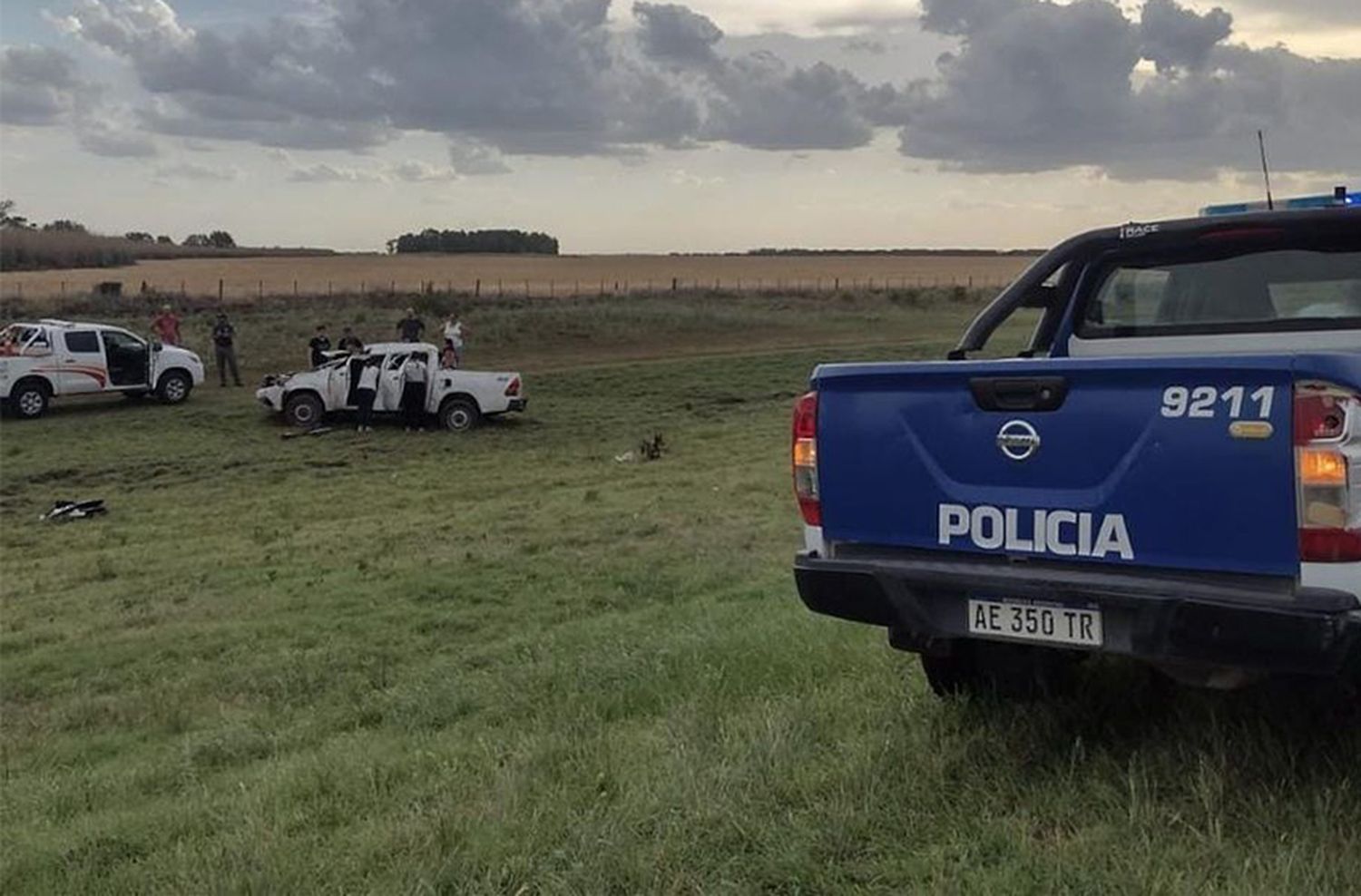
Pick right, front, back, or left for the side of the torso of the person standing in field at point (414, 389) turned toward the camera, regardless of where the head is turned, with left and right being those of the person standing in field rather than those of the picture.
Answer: back

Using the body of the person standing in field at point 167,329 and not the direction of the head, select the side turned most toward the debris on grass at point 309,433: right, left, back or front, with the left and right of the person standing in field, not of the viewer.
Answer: front

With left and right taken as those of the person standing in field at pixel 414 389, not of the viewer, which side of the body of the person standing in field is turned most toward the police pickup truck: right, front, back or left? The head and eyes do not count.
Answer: back

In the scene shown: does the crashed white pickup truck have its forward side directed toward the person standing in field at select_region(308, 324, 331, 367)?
no

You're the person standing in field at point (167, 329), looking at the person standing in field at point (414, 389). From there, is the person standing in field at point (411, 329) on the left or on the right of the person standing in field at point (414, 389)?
left

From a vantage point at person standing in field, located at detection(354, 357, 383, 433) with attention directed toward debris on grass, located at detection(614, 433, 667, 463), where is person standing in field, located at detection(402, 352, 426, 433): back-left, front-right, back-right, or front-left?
front-left

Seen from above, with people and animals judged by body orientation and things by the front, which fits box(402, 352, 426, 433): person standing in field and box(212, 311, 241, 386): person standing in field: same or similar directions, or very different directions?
very different directions

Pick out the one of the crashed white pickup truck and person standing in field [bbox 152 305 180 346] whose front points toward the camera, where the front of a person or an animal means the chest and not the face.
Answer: the person standing in field

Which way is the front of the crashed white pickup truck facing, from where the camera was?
facing to the left of the viewer

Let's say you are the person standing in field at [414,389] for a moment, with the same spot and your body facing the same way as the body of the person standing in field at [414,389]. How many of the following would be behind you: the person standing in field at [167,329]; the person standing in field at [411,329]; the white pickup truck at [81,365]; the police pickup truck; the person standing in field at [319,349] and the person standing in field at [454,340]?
1

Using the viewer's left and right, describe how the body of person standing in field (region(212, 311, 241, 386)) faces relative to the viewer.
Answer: facing the viewer

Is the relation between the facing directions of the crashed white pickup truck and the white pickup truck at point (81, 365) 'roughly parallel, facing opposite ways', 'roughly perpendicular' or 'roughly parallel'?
roughly parallel, facing opposite ways

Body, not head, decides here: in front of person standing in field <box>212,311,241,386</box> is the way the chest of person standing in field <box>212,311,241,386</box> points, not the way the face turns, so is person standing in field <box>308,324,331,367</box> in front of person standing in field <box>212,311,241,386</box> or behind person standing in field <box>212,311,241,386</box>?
in front

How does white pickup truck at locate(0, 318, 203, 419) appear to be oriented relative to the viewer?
to the viewer's right

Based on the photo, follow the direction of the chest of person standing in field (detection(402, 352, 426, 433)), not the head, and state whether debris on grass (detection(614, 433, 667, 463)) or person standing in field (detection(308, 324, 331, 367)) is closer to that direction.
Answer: the person standing in field

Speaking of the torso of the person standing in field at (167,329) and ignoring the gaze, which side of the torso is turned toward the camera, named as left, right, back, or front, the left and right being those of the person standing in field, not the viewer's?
front

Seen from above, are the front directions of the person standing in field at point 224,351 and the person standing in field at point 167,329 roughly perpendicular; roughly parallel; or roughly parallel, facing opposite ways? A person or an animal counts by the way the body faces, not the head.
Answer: roughly parallel

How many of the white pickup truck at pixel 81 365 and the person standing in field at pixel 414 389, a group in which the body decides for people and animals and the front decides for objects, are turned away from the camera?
1

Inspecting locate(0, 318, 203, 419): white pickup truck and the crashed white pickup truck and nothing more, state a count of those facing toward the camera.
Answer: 0

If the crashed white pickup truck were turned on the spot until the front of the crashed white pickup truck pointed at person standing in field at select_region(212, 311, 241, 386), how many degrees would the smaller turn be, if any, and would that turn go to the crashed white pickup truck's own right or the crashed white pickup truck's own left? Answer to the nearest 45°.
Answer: approximately 45° to the crashed white pickup truck's own right
